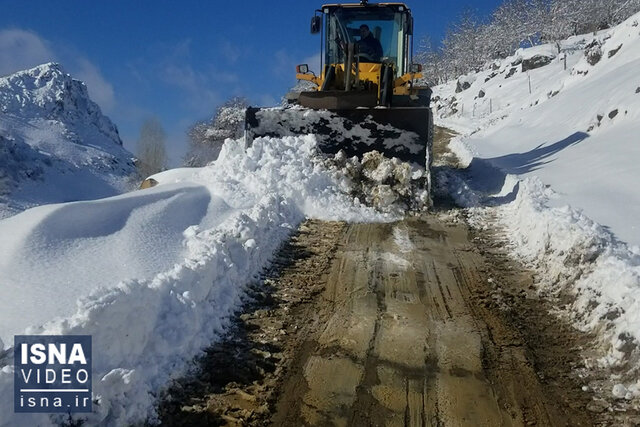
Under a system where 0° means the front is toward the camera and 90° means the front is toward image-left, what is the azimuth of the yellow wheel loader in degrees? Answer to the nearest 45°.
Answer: approximately 0°
